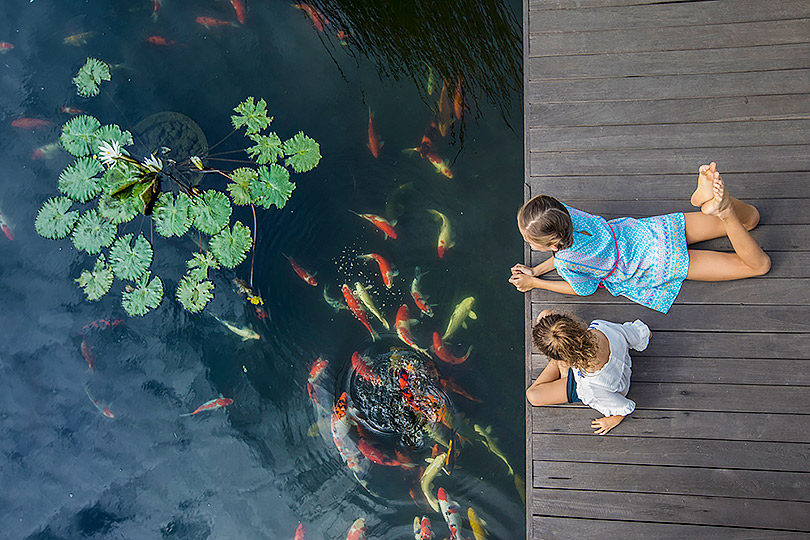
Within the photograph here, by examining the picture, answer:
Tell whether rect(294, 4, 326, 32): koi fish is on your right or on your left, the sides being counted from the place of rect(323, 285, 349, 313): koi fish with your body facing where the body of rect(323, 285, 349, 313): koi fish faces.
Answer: on your left

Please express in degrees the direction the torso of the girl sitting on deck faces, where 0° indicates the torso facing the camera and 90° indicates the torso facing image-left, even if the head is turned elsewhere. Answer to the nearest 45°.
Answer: approximately 90°
